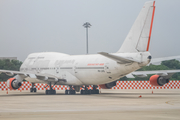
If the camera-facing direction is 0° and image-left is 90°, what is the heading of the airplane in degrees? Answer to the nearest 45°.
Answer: approximately 135°
